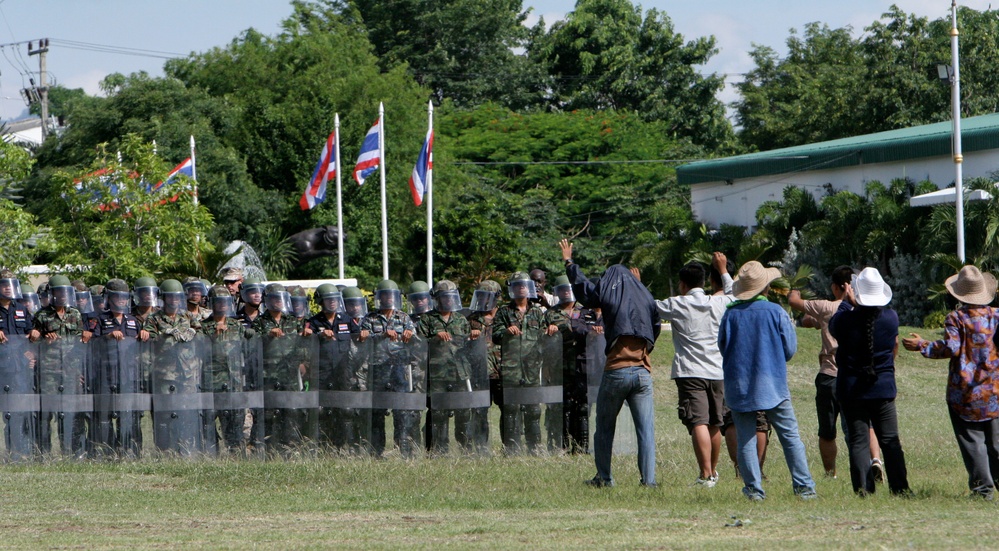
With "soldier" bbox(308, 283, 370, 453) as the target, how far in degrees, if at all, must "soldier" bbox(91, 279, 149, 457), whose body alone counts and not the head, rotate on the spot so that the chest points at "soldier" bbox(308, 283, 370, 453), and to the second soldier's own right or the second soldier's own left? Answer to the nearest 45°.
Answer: approximately 90° to the second soldier's own left

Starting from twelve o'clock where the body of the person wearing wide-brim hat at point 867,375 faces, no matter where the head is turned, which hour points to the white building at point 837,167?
The white building is roughly at 12 o'clock from the person wearing wide-brim hat.

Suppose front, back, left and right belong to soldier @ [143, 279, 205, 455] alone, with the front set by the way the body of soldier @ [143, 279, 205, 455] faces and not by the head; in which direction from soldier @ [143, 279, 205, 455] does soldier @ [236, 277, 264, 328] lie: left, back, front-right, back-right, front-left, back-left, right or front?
back-left

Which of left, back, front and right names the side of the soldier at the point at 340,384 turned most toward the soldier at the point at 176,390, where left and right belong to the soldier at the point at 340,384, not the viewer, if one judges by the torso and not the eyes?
right

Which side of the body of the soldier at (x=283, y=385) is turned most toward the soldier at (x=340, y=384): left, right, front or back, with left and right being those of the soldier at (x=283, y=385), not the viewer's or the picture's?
left

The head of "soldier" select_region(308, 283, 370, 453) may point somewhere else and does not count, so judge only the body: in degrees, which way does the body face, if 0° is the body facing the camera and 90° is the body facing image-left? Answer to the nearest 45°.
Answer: approximately 0°
